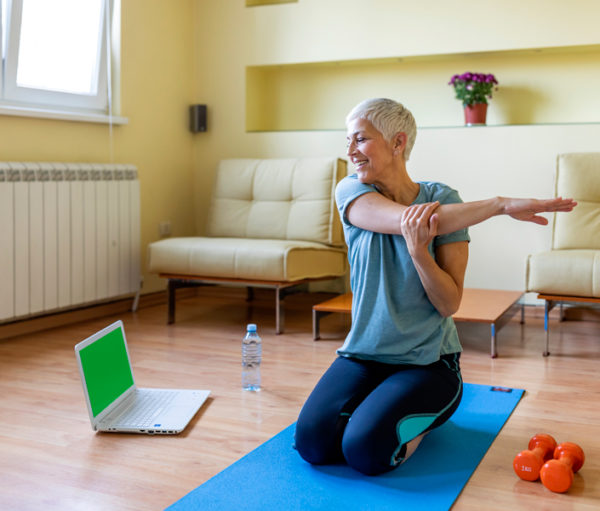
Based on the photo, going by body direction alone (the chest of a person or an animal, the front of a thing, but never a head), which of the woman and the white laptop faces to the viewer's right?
the white laptop

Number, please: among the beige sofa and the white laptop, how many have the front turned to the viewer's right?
1

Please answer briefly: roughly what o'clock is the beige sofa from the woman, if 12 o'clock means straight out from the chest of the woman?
The beige sofa is roughly at 4 o'clock from the woman.

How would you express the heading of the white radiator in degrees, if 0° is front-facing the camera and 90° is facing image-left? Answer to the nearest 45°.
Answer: approximately 315°

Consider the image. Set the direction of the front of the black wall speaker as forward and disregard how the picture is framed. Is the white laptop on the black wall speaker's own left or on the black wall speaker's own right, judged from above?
on the black wall speaker's own right

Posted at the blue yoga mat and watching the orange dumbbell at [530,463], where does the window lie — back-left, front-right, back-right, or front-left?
back-left

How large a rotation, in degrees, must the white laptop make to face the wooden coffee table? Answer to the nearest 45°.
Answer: approximately 45° to its left

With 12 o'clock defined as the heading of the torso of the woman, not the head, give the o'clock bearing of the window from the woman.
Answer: The window is roughly at 3 o'clock from the woman.

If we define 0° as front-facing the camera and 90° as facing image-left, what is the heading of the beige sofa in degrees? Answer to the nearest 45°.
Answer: approximately 45°
